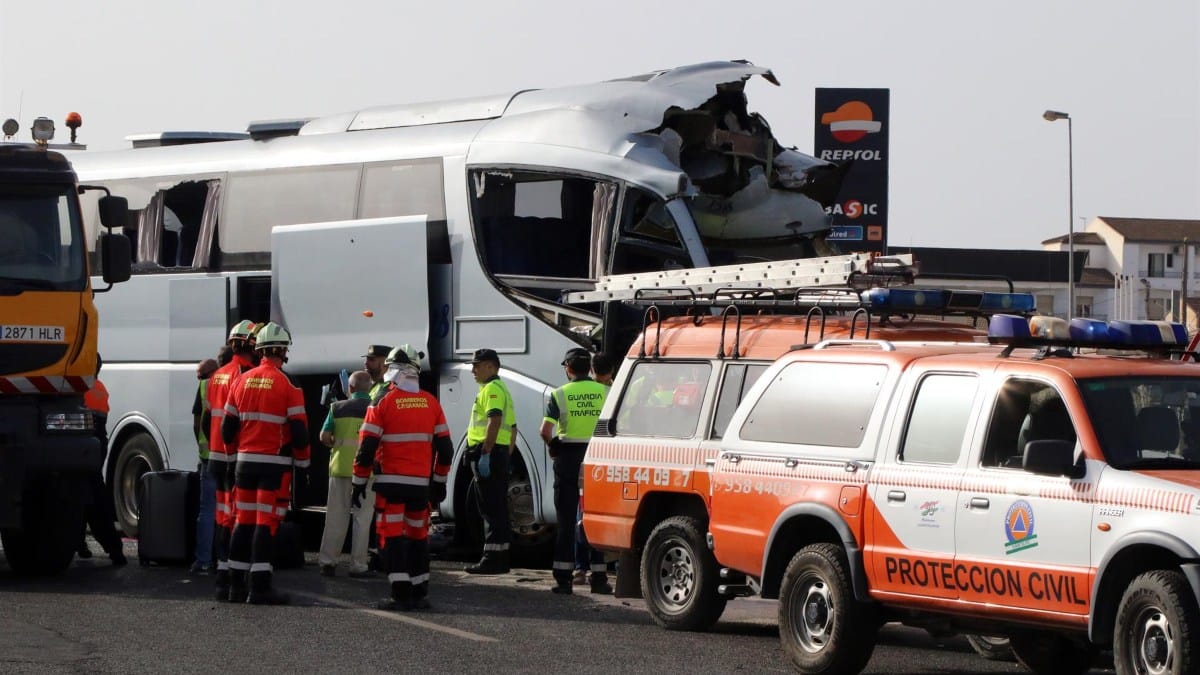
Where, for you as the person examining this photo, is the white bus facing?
facing the viewer and to the right of the viewer

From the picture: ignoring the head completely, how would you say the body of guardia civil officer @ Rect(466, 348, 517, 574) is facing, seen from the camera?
to the viewer's left

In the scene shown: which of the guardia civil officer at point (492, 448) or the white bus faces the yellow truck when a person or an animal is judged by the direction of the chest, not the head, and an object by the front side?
the guardia civil officer

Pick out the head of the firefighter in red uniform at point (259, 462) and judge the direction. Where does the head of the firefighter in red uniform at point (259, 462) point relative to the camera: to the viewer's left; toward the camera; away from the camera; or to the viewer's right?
away from the camera

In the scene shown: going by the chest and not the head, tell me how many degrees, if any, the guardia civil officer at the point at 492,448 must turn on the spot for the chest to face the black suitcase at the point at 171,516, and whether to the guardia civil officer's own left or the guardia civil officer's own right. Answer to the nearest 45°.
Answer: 0° — they already face it

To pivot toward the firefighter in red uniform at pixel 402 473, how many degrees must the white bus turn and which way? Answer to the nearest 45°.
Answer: approximately 45° to its right

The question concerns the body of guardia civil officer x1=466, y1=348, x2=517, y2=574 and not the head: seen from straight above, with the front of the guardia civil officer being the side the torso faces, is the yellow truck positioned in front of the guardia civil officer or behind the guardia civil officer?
in front

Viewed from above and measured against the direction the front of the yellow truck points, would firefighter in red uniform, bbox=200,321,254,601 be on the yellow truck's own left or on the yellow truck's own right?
on the yellow truck's own left

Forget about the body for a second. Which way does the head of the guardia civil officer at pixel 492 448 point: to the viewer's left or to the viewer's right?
to the viewer's left

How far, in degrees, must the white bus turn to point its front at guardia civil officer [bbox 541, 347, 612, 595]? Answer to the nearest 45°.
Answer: approximately 45° to its right

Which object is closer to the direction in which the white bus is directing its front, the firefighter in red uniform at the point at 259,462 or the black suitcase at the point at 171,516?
the firefighter in red uniform

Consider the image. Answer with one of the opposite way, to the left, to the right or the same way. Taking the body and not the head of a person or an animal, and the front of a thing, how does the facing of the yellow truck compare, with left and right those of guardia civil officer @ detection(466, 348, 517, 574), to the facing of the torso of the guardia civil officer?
to the left

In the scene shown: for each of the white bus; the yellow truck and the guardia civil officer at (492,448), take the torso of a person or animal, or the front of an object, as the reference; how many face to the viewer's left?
1

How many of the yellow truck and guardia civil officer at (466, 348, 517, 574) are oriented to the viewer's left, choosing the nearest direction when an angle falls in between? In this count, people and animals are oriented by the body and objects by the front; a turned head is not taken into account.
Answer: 1
